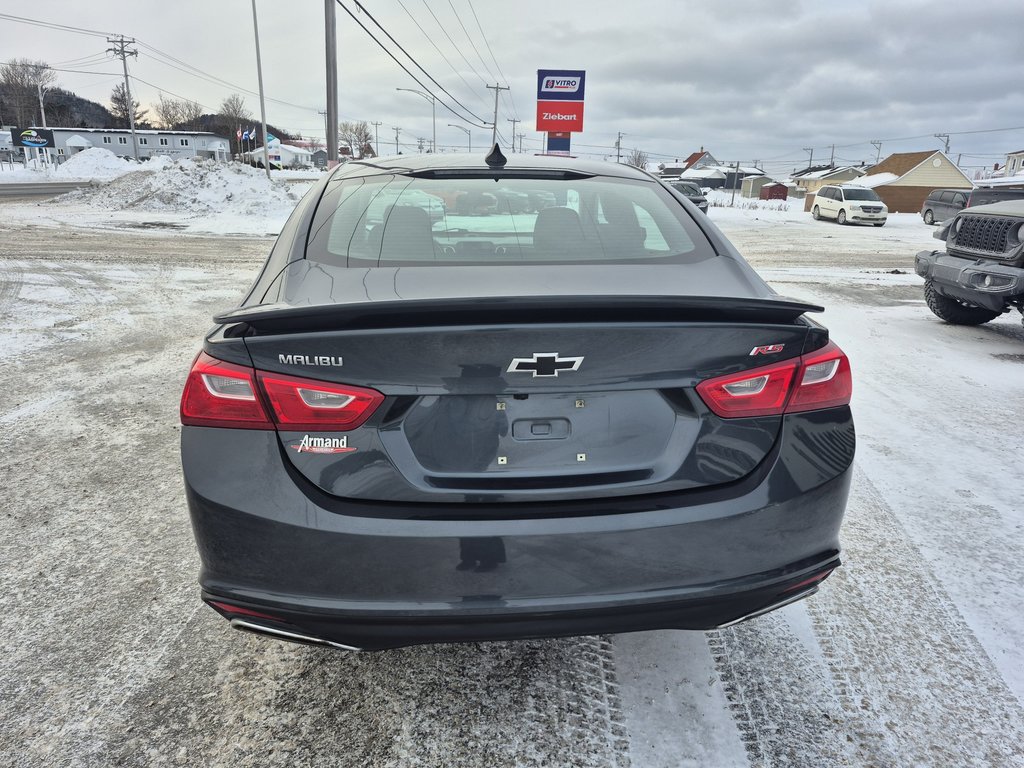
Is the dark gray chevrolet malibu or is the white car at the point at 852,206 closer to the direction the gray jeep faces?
the dark gray chevrolet malibu

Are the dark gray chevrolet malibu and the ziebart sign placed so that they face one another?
yes

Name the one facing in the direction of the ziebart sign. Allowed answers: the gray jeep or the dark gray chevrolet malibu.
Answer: the dark gray chevrolet malibu

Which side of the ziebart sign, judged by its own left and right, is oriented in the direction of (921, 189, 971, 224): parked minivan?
left

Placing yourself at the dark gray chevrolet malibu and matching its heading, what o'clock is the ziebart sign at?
The ziebart sign is roughly at 12 o'clock from the dark gray chevrolet malibu.

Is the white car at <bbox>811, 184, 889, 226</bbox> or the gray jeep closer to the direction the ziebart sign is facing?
the gray jeep

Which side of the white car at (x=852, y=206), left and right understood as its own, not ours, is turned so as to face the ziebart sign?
right

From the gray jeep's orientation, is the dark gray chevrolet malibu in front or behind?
in front

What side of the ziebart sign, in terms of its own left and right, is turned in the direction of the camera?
front

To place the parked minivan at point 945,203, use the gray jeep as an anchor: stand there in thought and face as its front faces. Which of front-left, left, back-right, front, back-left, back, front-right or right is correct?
back-right

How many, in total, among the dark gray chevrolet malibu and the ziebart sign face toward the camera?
1

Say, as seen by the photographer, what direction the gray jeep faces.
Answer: facing the viewer and to the left of the viewer

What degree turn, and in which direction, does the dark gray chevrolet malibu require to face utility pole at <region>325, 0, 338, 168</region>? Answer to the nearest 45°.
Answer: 0° — it already faces it

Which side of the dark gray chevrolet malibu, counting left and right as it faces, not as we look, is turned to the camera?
back
